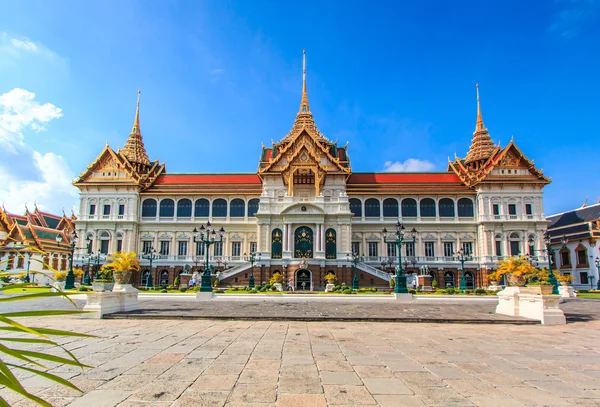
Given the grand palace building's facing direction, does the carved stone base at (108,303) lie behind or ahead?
ahead

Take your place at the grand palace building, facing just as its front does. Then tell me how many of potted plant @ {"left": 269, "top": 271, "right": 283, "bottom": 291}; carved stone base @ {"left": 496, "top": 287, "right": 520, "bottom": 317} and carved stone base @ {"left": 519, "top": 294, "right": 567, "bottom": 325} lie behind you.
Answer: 0

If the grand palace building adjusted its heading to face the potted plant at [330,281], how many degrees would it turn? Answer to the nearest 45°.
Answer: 0° — it already faces it

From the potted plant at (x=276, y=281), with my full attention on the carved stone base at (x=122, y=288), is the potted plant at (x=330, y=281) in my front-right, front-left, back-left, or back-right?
back-left

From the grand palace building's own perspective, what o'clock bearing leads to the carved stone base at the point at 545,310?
The carved stone base is roughly at 12 o'clock from the grand palace building.

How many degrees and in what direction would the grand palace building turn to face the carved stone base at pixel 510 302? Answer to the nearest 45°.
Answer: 0° — it already faces it

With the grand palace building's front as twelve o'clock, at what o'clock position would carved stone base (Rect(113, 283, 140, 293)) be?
The carved stone base is roughly at 1 o'clock from the grand palace building.

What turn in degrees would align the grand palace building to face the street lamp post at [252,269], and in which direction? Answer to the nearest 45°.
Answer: approximately 45° to its right

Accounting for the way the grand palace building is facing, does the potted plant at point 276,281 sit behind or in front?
in front

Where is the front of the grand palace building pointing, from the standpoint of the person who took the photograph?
facing the viewer
